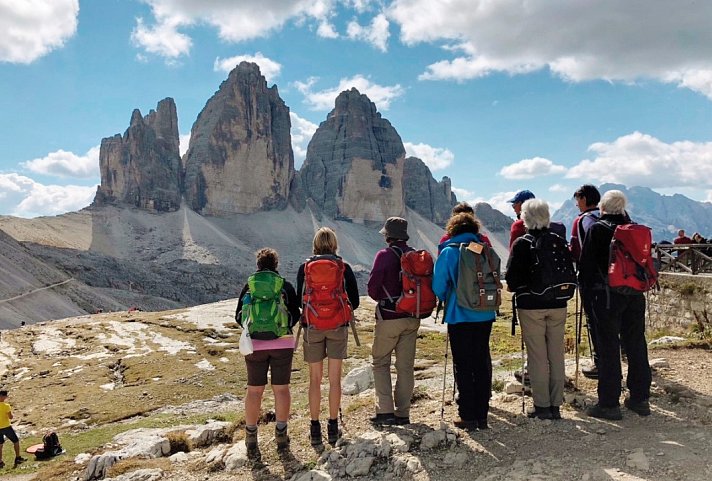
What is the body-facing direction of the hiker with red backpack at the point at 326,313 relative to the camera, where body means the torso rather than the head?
away from the camera

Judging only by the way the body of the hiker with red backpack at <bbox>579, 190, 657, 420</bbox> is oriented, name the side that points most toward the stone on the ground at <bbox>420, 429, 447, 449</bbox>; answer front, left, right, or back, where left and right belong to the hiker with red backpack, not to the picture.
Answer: left

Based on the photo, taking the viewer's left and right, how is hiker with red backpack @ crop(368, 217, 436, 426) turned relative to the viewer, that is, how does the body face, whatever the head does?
facing away from the viewer and to the left of the viewer

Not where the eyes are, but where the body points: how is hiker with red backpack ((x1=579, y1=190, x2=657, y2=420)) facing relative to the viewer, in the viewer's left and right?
facing away from the viewer and to the left of the viewer

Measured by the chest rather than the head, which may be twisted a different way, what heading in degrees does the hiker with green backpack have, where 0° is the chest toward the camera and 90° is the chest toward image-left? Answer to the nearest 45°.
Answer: approximately 180°

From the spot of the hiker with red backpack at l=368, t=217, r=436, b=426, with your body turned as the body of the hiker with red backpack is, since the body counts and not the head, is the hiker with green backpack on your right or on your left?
on your left

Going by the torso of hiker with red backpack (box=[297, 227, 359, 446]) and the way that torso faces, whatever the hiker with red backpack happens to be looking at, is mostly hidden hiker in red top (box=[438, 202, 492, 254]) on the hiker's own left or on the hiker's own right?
on the hiker's own right

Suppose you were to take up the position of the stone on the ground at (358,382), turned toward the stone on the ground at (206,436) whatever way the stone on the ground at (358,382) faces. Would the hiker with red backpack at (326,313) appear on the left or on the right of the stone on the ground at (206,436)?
left
